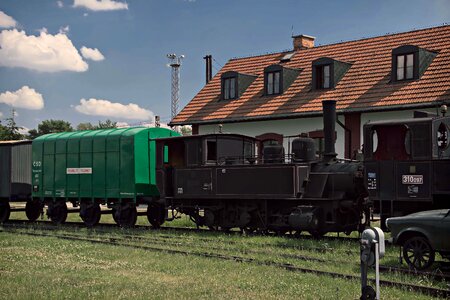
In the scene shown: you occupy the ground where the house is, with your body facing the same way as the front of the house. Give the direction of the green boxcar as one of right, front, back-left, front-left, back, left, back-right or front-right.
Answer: front

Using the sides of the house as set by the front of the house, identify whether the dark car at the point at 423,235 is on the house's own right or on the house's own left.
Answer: on the house's own left

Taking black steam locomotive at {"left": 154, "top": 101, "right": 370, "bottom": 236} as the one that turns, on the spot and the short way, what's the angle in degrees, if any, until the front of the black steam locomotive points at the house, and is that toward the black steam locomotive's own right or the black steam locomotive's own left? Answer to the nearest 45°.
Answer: approximately 135° to the black steam locomotive's own left

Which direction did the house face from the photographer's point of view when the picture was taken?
facing the viewer and to the left of the viewer

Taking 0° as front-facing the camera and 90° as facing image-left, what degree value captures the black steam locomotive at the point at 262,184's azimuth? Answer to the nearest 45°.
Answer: approximately 315°

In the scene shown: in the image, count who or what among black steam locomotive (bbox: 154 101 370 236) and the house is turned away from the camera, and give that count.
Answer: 0

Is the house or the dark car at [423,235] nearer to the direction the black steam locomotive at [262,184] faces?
the dark car

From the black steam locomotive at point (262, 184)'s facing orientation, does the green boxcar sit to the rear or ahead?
to the rear

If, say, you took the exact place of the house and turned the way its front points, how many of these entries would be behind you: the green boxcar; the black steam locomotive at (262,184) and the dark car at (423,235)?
0

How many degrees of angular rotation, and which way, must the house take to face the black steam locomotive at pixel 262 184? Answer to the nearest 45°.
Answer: approximately 45° to its left

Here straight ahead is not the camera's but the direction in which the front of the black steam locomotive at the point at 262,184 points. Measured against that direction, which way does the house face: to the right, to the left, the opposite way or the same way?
to the right
